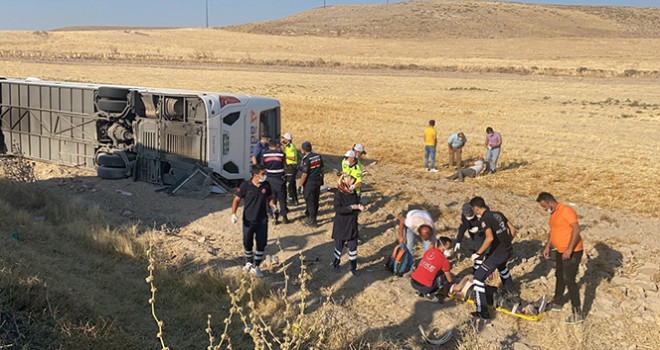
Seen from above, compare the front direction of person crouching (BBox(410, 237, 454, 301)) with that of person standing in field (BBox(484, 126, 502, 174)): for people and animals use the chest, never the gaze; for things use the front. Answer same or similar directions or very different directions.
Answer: very different directions

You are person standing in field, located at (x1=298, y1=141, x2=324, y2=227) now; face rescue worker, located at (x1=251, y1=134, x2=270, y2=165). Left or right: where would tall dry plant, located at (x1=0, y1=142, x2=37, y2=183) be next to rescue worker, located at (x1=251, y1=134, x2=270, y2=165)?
left

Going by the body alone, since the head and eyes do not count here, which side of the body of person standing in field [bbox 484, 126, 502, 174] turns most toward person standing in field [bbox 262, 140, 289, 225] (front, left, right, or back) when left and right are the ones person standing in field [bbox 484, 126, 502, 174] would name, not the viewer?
front

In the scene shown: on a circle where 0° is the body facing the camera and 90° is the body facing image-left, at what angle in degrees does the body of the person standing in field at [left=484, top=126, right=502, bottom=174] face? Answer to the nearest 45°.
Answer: approximately 45°

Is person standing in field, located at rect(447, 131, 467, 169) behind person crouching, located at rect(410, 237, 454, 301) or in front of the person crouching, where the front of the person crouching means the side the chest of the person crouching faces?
in front

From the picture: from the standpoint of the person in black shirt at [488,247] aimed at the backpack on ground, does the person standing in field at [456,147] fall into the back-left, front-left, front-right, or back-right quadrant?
front-right
